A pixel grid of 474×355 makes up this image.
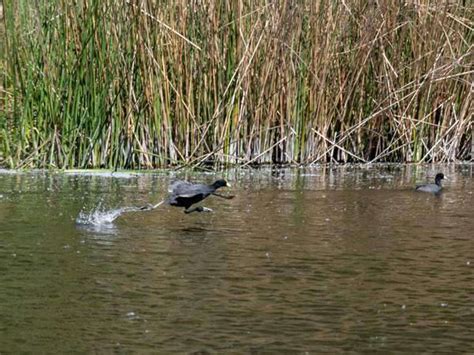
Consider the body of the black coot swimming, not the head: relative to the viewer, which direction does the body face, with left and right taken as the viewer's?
facing to the right of the viewer
